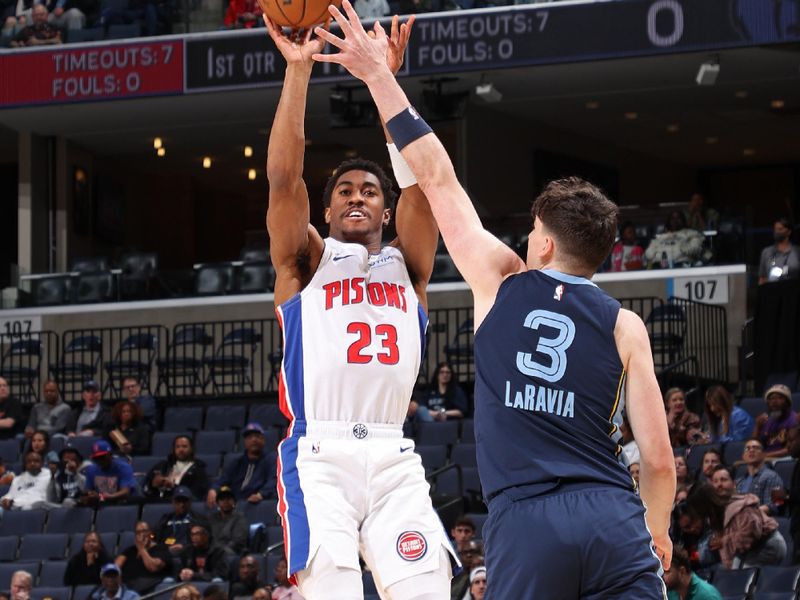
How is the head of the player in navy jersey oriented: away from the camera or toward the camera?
away from the camera

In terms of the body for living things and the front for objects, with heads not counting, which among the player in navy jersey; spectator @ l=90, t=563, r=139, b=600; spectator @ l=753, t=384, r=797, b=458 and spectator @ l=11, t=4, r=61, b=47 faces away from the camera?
the player in navy jersey

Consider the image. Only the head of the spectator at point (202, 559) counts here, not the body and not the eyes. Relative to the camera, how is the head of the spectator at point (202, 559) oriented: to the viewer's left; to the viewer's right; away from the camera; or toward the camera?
toward the camera

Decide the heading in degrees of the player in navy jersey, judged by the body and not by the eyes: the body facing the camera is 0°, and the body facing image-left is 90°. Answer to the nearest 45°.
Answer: approximately 180°

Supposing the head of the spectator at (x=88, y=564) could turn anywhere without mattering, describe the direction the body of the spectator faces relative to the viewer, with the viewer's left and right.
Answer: facing the viewer

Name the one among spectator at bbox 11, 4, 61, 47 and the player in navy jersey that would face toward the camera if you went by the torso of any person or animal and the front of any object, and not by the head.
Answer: the spectator

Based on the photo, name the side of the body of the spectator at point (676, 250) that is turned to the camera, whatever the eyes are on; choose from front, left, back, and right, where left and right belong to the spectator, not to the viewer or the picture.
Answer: front

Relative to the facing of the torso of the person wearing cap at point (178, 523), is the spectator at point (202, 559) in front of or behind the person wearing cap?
in front

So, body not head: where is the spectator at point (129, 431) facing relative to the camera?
toward the camera

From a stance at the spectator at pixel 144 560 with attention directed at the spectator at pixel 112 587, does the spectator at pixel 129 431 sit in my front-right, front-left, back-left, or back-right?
back-right

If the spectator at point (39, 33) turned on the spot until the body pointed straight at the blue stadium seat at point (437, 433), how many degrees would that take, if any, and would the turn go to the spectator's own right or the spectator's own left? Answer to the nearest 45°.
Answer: approximately 45° to the spectator's own left

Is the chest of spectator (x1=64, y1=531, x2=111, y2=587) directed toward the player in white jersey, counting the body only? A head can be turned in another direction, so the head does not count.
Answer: yes

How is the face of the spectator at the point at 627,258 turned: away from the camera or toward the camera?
toward the camera

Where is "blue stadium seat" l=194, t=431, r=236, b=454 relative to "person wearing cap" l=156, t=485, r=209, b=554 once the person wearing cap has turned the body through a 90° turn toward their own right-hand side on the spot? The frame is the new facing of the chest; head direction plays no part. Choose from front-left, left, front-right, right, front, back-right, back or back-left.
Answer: right

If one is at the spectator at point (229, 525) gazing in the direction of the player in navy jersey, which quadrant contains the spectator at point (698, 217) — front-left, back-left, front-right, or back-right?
back-left

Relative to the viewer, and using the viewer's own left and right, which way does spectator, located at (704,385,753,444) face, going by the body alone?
facing the viewer and to the left of the viewer

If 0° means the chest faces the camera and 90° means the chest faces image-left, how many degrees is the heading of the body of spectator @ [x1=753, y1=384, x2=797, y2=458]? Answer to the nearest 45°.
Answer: approximately 45°

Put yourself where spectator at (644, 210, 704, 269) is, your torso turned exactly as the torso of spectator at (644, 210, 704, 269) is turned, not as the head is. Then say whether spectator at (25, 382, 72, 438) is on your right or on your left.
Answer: on your right

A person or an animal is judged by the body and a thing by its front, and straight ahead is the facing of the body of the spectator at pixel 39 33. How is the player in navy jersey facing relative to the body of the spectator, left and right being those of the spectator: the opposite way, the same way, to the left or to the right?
the opposite way
